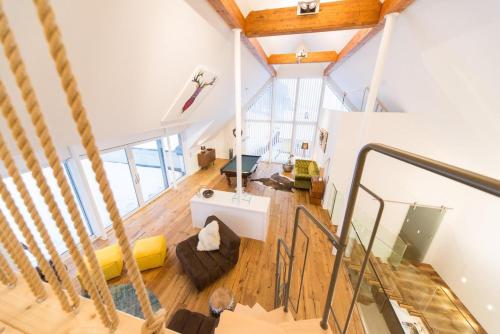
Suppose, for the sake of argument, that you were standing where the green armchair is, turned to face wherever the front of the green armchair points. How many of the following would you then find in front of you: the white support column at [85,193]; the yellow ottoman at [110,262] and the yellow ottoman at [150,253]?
3

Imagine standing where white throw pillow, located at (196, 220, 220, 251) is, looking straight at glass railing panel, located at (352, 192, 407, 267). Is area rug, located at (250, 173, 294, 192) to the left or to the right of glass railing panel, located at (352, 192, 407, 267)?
left

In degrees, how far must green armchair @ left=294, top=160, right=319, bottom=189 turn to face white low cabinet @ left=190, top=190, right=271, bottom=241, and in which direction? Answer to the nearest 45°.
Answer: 0° — it already faces it

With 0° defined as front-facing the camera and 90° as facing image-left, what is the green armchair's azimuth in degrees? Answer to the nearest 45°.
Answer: approximately 45°

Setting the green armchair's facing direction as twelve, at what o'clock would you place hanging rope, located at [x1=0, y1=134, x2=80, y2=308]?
The hanging rope is roughly at 11 o'clock from the green armchair.

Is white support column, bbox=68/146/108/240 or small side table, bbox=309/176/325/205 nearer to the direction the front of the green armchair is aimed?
the white support column

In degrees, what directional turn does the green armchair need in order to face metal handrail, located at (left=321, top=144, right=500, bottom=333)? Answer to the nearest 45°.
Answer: approximately 45° to its left
